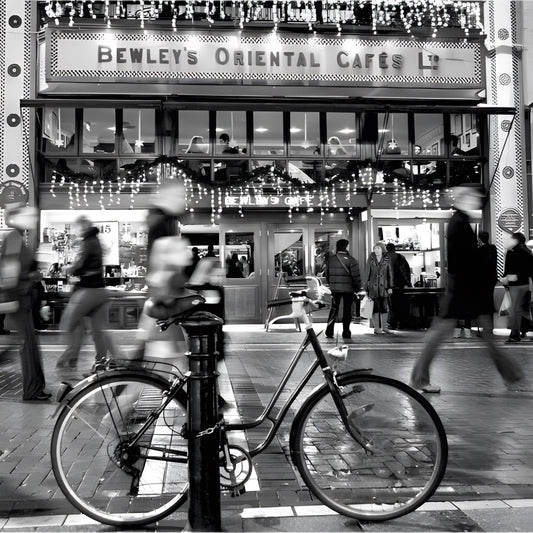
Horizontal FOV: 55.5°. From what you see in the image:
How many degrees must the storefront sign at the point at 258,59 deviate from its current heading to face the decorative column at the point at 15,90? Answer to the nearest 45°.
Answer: approximately 90° to its right

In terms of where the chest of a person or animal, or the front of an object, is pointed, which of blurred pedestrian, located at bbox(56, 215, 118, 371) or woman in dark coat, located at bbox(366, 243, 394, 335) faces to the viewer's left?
the blurred pedestrian

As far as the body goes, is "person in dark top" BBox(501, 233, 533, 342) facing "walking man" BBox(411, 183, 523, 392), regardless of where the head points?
no

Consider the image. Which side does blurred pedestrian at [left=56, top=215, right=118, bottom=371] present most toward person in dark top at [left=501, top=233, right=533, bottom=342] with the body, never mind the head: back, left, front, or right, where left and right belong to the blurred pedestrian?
back

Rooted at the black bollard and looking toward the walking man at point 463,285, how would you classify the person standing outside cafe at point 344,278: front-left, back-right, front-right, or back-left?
front-left

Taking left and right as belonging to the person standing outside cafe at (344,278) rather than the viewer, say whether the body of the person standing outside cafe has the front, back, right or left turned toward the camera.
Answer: back

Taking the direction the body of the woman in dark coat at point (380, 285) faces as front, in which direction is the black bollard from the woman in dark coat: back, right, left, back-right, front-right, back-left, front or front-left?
front

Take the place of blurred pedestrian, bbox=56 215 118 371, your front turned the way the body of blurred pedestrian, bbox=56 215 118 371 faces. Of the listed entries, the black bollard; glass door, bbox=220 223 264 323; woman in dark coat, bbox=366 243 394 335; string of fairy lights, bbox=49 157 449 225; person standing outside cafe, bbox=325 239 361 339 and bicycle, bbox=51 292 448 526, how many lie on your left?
2

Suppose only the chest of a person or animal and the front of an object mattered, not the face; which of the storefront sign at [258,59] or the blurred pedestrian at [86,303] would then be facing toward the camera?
the storefront sign

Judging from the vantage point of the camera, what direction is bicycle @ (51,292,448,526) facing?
facing to the right of the viewer

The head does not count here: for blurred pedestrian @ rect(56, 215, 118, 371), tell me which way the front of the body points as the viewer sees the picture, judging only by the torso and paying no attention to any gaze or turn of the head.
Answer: to the viewer's left

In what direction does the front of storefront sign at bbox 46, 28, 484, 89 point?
toward the camera

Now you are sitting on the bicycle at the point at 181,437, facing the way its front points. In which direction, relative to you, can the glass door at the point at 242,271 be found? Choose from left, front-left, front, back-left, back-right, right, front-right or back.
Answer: left
